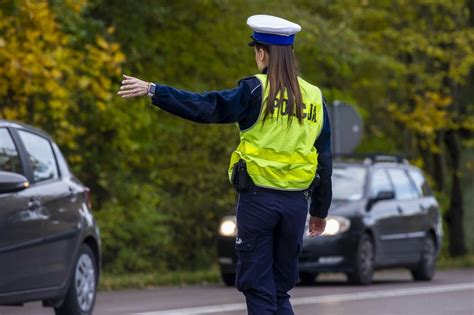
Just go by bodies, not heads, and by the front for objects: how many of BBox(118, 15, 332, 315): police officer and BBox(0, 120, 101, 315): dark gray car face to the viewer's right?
0

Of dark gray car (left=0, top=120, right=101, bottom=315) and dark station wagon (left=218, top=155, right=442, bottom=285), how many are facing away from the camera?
0

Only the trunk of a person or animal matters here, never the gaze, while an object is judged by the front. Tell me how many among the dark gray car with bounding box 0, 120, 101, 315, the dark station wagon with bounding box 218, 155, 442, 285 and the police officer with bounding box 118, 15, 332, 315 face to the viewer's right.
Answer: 0

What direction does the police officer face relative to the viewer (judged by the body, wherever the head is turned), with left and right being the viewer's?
facing away from the viewer and to the left of the viewer

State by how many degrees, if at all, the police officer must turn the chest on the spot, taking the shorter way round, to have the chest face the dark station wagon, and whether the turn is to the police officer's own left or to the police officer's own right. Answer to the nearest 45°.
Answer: approximately 45° to the police officer's own right

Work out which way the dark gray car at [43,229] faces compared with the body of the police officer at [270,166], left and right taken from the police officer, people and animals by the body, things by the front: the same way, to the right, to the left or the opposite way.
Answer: to the left

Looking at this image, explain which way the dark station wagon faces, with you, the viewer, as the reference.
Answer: facing the viewer and to the left of the viewer

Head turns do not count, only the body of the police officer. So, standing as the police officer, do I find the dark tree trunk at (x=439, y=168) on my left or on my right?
on my right

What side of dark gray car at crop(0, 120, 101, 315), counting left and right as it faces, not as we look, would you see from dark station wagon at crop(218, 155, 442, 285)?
back
